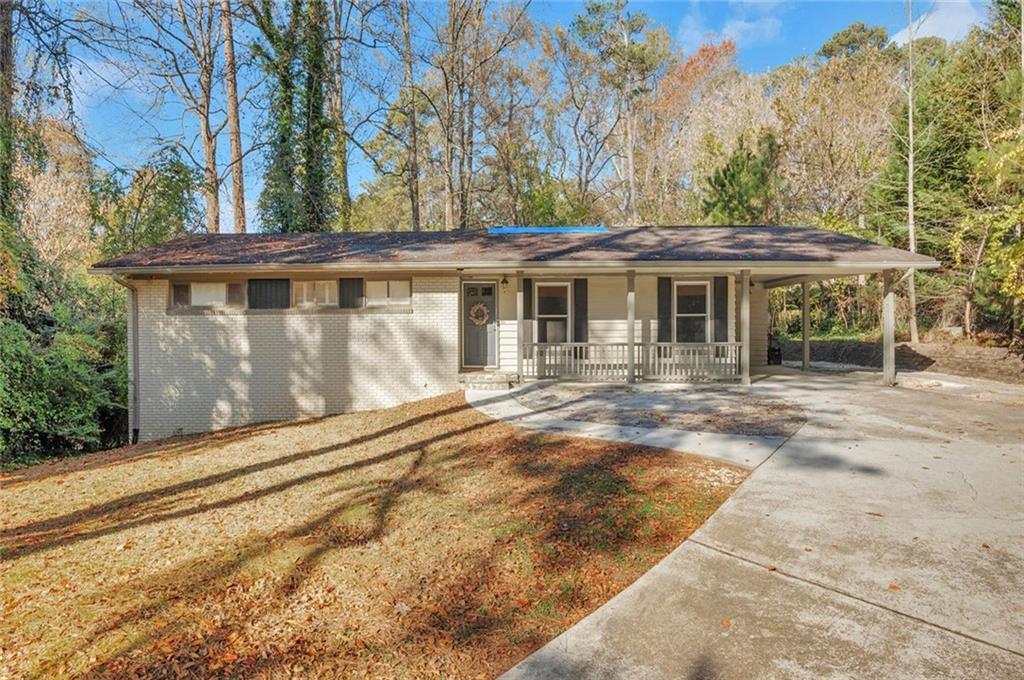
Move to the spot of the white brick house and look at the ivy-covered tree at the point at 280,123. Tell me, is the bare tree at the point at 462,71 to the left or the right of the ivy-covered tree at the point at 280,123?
right

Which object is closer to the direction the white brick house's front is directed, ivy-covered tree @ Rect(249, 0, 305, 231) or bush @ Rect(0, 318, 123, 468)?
the bush

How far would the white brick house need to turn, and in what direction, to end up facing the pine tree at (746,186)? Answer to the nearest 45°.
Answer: approximately 135° to its left

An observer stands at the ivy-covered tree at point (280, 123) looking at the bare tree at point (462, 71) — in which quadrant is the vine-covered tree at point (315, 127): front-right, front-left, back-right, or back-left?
front-right

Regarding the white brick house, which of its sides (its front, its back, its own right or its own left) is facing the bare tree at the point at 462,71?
back

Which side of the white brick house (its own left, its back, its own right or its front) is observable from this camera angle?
front

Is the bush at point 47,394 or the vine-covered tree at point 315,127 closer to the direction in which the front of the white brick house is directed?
the bush

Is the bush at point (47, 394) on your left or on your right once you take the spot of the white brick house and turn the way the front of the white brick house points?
on your right

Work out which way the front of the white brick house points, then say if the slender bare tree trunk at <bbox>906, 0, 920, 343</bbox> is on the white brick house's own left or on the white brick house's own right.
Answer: on the white brick house's own left

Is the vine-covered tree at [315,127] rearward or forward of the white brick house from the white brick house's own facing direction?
rearward

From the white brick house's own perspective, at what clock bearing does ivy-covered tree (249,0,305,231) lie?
The ivy-covered tree is roughly at 5 o'clock from the white brick house.
